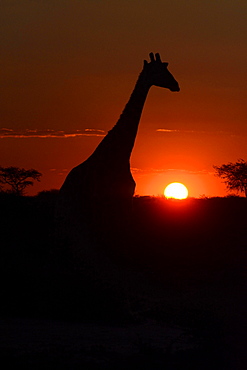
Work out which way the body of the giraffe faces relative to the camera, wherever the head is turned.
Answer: to the viewer's right
